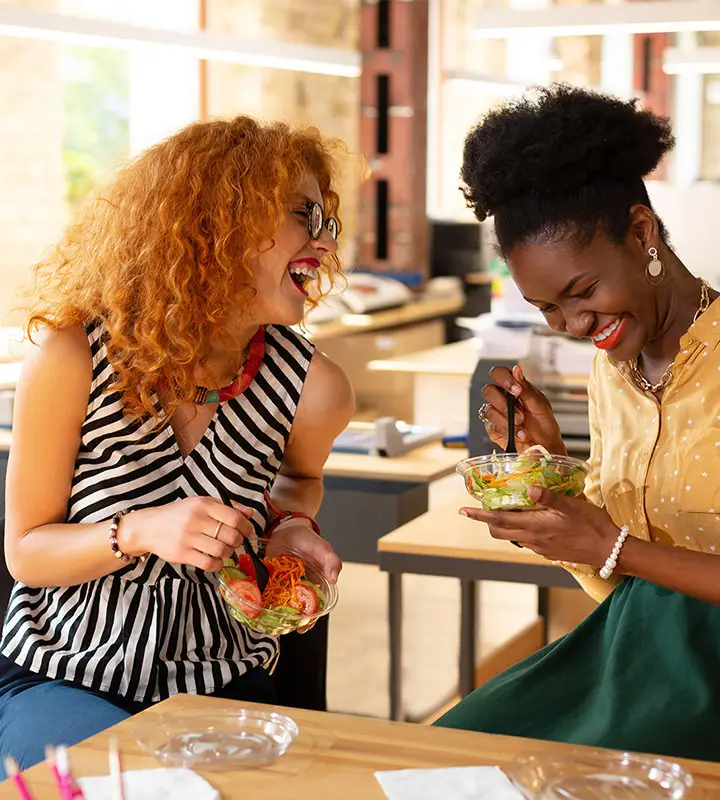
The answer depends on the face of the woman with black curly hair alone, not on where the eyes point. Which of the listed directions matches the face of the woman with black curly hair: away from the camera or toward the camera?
toward the camera

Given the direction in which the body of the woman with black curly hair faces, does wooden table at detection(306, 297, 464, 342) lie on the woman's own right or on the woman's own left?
on the woman's own right

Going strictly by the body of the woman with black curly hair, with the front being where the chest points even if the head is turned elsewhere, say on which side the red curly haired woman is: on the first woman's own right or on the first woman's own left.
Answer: on the first woman's own right

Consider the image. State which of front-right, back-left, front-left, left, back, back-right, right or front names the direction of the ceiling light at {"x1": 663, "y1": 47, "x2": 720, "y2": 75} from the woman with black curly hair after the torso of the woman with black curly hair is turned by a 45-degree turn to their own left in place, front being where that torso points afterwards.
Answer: back

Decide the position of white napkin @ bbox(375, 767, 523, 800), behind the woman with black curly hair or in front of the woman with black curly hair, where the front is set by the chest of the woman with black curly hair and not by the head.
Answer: in front

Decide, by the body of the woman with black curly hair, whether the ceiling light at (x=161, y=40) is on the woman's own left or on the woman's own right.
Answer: on the woman's own right

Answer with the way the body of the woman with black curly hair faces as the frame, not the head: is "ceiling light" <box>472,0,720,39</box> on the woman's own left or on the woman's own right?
on the woman's own right

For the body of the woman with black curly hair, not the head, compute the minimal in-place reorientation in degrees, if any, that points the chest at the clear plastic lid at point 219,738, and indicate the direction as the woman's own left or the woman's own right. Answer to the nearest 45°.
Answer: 0° — they already face it

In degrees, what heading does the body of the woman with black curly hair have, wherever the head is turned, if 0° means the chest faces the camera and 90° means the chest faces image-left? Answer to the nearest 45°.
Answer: approximately 45°
